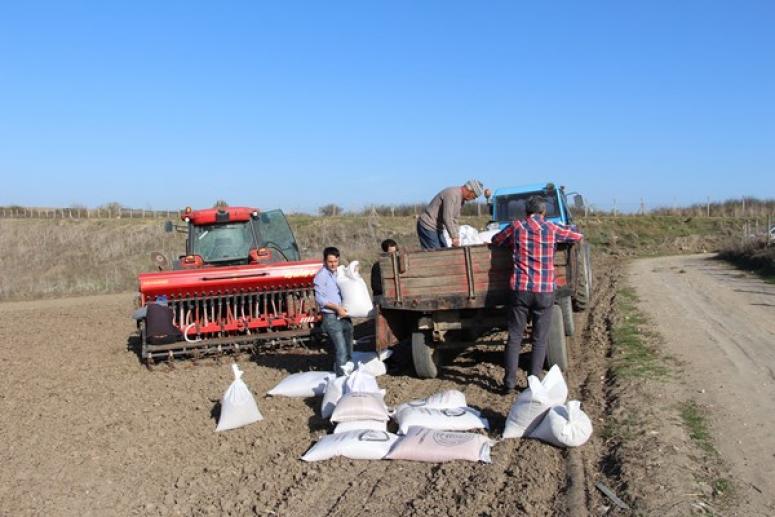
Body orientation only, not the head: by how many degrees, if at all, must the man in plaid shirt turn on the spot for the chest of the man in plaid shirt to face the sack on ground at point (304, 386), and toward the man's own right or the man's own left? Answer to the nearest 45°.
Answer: approximately 90° to the man's own left

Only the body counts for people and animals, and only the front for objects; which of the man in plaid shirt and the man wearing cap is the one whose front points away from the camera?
the man in plaid shirt

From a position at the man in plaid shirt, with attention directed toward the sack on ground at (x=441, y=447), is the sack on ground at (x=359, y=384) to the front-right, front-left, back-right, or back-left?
front-right

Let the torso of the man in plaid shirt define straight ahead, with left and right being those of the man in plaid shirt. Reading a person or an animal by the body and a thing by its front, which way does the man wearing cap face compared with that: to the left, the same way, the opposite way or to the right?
to the right

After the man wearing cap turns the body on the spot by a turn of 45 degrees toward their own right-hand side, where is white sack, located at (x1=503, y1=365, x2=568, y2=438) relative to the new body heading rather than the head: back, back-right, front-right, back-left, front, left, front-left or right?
front-right

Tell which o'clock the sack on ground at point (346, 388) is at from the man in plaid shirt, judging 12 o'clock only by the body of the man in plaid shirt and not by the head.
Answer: The sack on ground is roughly at 8 o'clock from the man in plaid shirt.

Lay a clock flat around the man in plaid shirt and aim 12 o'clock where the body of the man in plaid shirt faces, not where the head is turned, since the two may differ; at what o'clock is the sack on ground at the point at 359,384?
The sack on ground is roughly at 8 o'clock from the man in plaid shirt.

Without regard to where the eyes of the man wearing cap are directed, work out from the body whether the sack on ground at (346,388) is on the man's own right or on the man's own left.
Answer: on the man's own right

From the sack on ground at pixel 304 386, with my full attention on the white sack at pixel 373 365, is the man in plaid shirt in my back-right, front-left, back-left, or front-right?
front-right

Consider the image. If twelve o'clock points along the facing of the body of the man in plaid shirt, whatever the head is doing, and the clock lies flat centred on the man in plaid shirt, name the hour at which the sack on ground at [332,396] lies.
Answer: The sack on ground is roughly at 8 o'clock from the man in plaid shirt.

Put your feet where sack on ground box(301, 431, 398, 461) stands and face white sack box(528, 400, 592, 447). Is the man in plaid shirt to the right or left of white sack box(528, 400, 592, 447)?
left

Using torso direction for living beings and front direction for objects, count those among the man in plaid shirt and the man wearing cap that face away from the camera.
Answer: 1

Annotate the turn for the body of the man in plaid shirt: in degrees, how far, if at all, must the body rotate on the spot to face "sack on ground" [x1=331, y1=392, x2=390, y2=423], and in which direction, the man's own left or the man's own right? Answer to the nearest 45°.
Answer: approximately 135° to the man's own left

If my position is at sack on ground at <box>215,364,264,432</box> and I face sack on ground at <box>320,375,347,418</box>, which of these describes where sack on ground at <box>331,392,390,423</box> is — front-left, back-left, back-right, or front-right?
front-right

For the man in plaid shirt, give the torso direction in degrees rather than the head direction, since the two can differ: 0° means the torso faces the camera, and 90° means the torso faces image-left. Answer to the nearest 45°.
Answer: approximately 180°

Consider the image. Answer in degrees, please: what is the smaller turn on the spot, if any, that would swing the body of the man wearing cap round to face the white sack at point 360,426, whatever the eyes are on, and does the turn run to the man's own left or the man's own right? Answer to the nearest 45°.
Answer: approximately 90° to the man's own right
